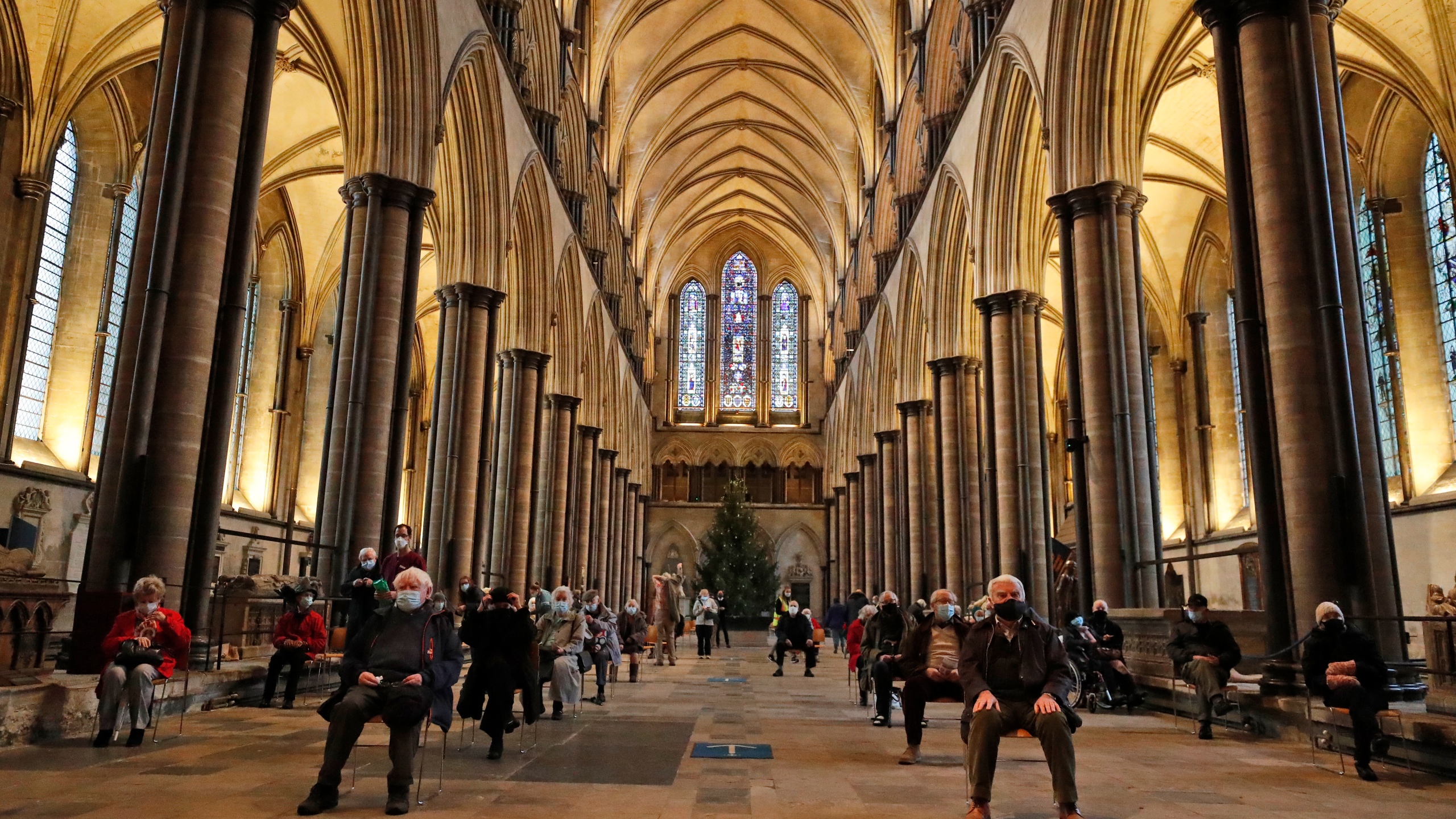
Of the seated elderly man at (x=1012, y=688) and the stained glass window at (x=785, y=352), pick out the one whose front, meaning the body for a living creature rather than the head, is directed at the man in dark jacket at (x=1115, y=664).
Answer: the stained glass window

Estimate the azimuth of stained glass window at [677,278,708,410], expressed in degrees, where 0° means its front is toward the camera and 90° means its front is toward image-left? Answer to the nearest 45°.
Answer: approximately 0°

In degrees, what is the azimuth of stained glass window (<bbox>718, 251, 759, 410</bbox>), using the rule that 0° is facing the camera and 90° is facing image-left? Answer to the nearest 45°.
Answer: approximately 0°

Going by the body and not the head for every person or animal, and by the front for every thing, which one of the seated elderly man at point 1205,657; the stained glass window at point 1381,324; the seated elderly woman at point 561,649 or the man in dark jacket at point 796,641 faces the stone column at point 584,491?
the stained glass window

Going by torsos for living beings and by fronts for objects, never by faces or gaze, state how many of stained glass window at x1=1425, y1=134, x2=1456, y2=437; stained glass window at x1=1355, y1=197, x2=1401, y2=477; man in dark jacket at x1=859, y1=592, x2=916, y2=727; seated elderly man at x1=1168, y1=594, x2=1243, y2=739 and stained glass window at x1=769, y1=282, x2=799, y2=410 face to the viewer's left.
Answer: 2

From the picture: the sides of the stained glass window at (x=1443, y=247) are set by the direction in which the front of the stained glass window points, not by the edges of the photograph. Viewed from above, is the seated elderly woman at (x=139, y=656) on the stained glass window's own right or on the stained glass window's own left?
on the stained glass window's own left

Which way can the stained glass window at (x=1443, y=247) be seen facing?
to the viewer's left

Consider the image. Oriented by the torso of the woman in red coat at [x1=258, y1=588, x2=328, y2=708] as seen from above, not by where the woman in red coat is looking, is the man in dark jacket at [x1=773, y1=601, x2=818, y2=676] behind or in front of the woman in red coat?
behind
